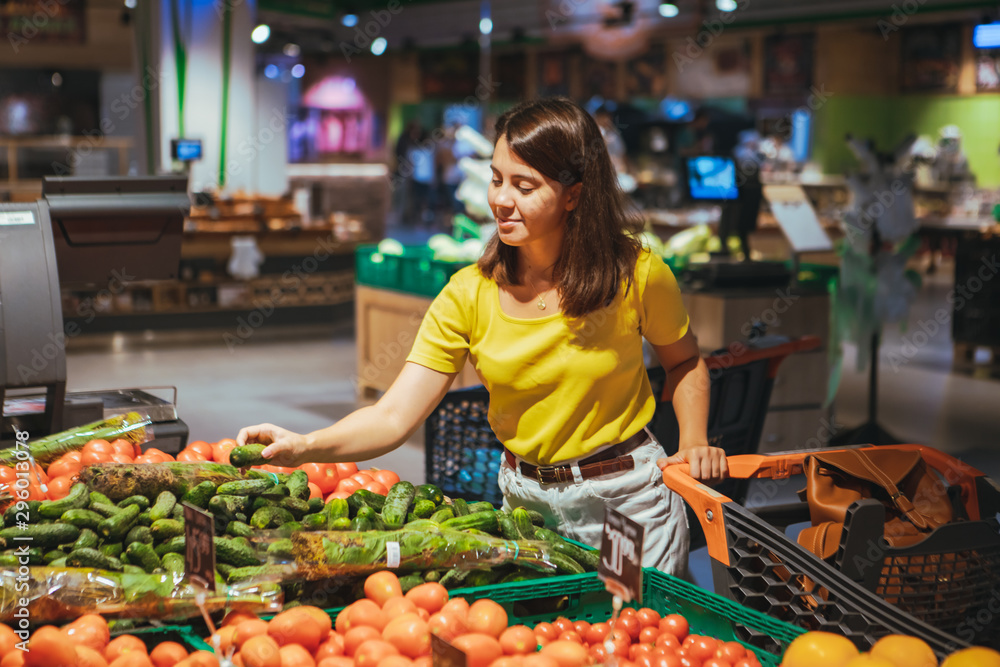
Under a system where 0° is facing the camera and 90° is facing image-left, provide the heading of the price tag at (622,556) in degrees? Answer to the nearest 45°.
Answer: approximately 45°

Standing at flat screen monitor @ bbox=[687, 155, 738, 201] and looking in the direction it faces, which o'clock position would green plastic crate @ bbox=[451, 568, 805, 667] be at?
The green plastic crate is roughly at 12 o'clock from the flat screen monitor.

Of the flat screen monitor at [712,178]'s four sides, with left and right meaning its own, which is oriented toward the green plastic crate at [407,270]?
right

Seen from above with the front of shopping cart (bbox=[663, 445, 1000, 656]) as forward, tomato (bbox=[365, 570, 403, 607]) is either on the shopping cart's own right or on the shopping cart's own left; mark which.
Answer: on the shopping cart's own right

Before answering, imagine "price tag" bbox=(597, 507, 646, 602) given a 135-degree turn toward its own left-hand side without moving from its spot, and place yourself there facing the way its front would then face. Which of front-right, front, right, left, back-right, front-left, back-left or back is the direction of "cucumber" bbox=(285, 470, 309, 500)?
back-left

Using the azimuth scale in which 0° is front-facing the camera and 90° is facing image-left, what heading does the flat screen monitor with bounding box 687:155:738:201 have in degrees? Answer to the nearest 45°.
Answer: approximately 0°

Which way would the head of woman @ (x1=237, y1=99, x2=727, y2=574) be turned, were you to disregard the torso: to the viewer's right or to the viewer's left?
to the viewer's left

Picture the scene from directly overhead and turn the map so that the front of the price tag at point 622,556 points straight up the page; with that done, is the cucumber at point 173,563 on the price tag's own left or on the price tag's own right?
on the price tag's own right
